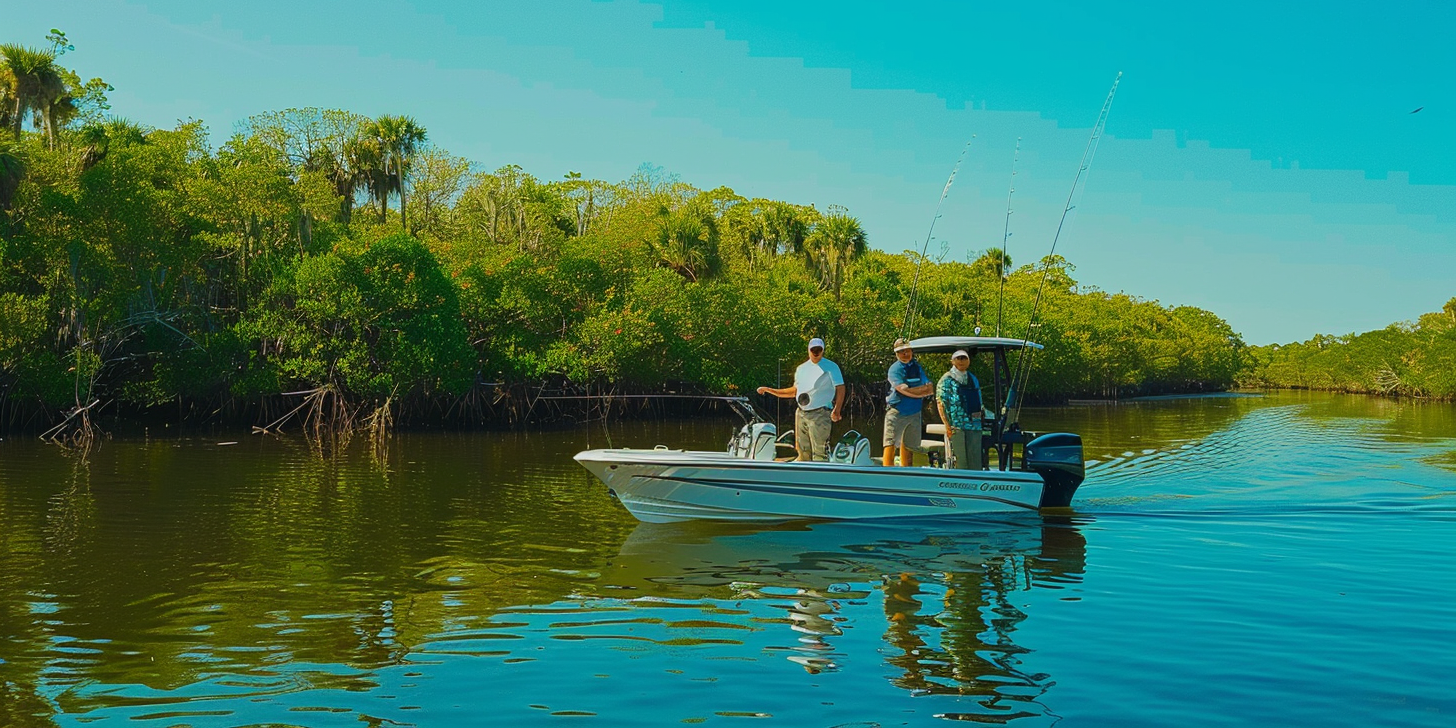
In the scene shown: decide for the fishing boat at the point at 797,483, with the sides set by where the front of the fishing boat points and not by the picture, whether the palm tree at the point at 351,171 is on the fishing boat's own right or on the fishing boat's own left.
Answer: on the fishing boat's own right

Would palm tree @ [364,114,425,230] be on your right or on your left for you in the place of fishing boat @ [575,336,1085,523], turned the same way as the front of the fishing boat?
on your right

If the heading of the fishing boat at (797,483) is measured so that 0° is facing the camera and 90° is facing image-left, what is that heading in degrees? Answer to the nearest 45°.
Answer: approximately 90°

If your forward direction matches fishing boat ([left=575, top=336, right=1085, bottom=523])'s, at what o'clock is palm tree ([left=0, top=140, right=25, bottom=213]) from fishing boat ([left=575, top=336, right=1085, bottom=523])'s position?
The palm tree is roughly at 1 o'clock from the fishing boat.

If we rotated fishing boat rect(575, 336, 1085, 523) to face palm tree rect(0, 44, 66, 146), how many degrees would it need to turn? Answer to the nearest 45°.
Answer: approximately 45° to its right

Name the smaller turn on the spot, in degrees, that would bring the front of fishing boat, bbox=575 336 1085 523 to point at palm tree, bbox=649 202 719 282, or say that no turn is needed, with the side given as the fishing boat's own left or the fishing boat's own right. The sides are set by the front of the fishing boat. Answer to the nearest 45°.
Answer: approximately 90° to the fishing boat's own right
